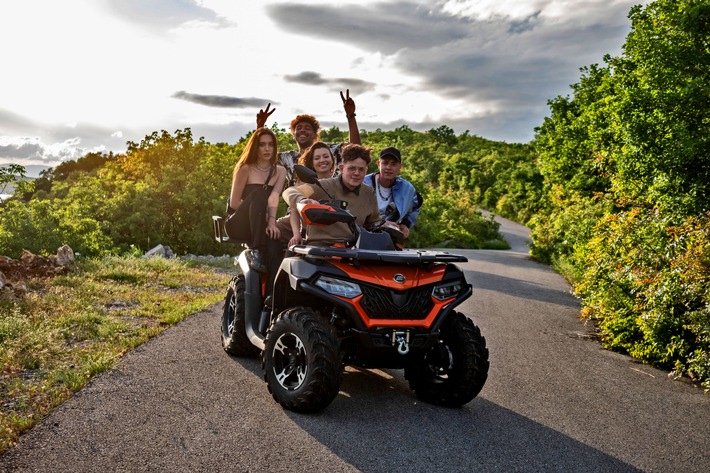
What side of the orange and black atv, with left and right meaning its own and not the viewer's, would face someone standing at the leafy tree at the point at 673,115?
left

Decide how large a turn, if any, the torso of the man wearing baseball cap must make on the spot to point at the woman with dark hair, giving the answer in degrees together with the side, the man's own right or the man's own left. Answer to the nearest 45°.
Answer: approximately 90° to the man's own right

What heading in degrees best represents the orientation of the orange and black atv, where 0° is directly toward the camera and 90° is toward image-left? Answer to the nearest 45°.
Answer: approximately 315°

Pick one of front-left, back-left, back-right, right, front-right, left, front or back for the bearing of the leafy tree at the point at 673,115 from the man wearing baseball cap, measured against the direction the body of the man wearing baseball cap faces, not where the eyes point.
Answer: back-left

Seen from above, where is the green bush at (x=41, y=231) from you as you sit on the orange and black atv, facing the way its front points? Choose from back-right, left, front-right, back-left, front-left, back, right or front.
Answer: back

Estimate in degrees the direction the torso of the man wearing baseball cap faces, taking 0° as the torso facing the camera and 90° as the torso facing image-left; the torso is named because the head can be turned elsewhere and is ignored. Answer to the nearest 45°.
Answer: approximately 0°
